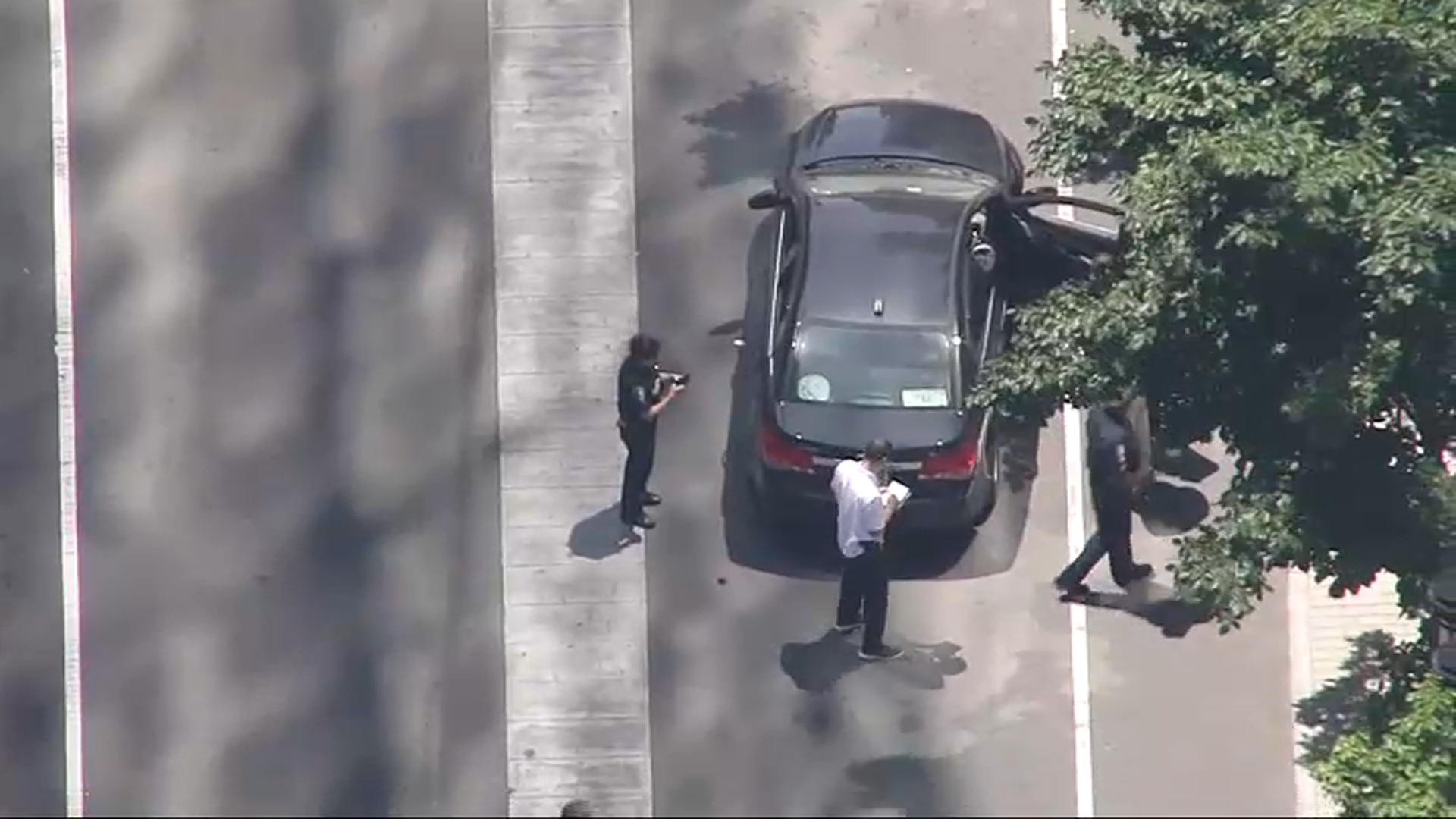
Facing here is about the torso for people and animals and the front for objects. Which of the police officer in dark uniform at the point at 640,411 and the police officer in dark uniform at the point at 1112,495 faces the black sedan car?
the police officer in dark uniform at the point at 640,411

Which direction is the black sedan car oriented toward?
away from the camera

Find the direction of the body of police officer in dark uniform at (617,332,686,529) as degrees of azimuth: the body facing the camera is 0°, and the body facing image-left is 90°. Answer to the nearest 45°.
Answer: approximately 270°

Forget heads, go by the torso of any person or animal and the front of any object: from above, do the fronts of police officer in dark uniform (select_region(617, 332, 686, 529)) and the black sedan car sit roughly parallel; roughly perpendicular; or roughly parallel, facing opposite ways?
roughly perpendicular
